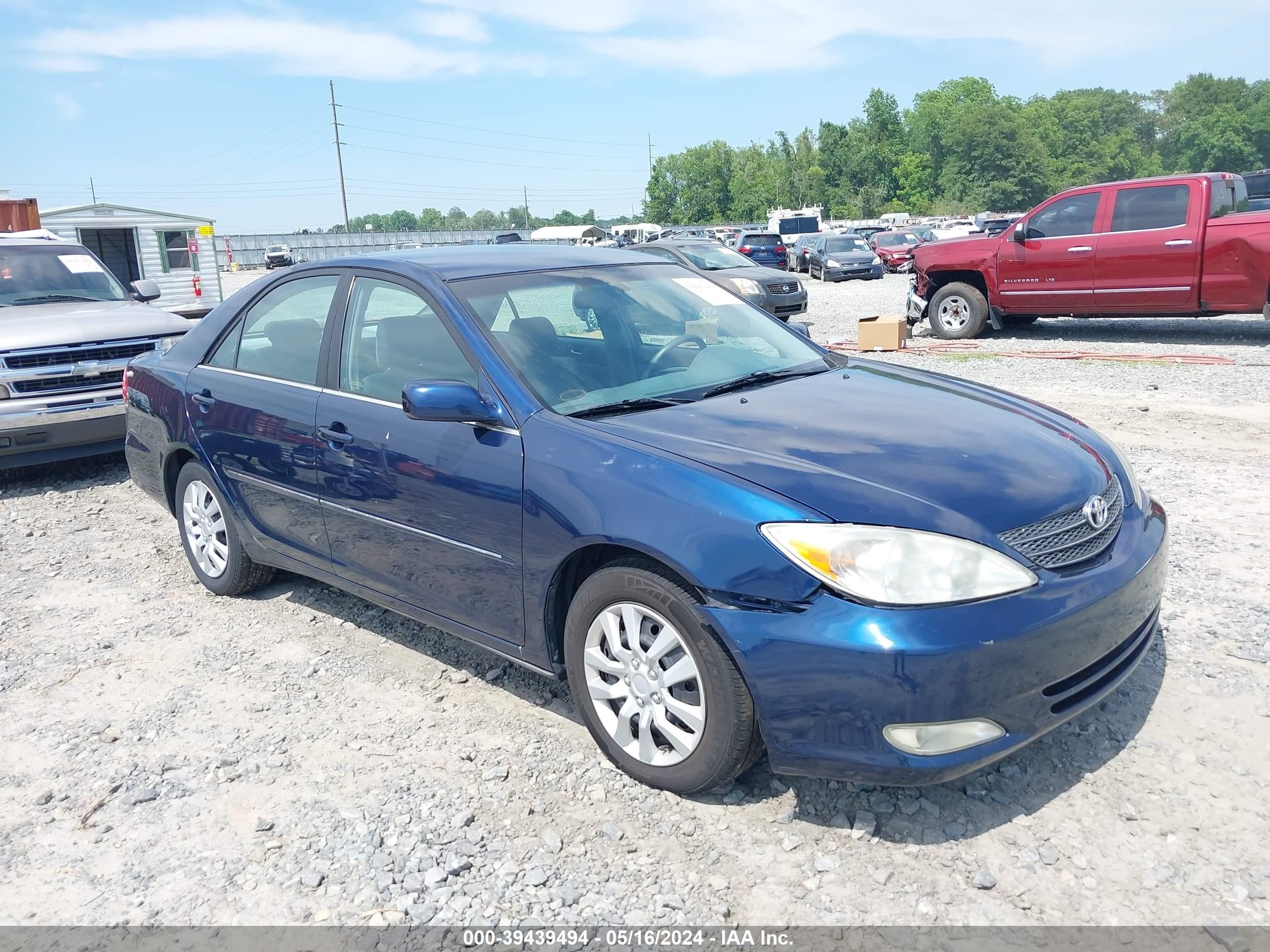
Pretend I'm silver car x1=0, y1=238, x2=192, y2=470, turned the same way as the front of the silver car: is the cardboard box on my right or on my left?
on my left

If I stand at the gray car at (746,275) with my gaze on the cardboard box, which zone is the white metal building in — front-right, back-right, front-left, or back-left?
back-right

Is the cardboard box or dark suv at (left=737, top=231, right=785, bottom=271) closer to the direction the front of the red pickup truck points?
the cardboard box

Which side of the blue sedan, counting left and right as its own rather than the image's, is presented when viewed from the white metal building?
back

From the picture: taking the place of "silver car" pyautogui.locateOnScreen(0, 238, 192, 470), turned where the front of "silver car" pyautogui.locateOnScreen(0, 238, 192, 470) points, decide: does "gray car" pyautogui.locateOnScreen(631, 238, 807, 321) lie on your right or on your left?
on your left

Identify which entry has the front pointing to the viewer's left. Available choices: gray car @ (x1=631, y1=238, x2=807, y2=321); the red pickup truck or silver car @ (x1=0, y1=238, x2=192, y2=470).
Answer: the red pickup truck

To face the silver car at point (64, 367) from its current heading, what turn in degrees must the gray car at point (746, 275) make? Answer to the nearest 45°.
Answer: approximately 90° to its right

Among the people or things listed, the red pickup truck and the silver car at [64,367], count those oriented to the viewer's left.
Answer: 1

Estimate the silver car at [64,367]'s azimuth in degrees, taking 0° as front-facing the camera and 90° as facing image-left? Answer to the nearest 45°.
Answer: approximately 315°

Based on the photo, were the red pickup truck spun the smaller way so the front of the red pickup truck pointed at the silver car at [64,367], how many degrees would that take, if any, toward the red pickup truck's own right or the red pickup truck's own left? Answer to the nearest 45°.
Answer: approximately 45° to the red pickup truck's own left

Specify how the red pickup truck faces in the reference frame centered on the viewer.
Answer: facing to the left of the viewer
